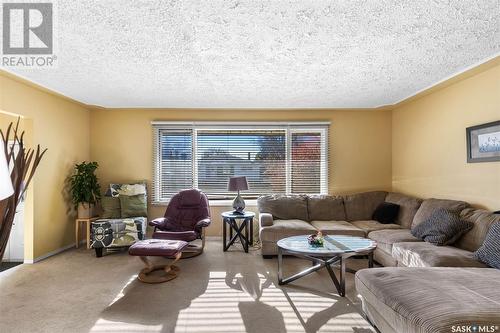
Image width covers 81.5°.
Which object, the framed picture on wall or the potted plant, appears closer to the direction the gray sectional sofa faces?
the potted plant

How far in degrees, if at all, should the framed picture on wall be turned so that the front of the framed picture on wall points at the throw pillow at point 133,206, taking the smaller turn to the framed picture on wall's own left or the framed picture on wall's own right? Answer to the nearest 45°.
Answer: approximately 45° to the framed picture on wall's own right

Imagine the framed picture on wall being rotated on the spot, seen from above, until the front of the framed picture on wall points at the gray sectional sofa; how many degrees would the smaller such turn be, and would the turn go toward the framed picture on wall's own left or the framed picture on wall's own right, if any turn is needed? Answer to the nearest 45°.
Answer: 0° — it already faces it

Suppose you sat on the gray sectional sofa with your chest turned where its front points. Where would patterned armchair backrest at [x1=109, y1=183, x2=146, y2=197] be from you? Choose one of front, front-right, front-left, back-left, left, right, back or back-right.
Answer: front-right

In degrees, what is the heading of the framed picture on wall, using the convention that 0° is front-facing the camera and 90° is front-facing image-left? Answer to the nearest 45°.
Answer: approximately 45°

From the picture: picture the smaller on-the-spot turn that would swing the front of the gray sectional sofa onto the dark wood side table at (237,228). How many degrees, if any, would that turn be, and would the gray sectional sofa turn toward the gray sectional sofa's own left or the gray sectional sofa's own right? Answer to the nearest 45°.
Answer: approximately 90° to the gray sectional sofa's own right

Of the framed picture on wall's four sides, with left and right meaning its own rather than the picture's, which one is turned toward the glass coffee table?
front

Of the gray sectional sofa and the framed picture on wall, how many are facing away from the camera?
0

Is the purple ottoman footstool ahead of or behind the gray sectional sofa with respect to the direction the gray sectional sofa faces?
ahead

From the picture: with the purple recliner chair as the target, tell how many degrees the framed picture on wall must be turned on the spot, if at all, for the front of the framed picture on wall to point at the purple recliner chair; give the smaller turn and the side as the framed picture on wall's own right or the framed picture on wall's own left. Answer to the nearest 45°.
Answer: approximately 45° to the framed picture on wall's own right

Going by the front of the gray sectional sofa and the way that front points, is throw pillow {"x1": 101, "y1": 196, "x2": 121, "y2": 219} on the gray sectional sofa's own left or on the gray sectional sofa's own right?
on the gray sectional sofa's own right

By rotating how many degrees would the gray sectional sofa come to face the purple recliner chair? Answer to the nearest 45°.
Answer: approximately 45° to its right

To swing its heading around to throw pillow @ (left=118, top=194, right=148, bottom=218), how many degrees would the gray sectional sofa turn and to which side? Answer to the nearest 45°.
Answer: approximately 45° to its right

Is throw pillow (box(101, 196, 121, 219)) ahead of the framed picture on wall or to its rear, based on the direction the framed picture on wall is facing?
ahead

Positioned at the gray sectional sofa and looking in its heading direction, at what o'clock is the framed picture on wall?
The framed picture on wall is roughly at 6 o'clock from the gray sectional sofa.
